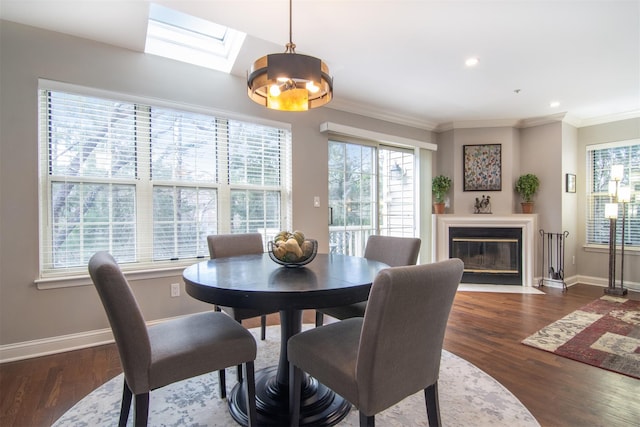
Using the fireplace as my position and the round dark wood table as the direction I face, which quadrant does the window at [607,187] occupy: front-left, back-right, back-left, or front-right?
back-left

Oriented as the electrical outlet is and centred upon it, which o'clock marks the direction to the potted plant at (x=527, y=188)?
The potted plant is roughly at 9 o'clock from the electrical outlet.

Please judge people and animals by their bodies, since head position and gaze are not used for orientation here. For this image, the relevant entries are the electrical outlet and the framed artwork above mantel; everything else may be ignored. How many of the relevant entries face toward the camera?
2

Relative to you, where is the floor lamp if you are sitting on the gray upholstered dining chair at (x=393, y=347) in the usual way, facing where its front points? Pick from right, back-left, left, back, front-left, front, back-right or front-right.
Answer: right

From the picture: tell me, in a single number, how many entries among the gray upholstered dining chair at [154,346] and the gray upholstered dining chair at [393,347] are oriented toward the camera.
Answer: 0

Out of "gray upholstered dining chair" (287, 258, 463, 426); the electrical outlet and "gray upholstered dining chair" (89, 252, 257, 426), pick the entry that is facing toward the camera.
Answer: the electrical outlet

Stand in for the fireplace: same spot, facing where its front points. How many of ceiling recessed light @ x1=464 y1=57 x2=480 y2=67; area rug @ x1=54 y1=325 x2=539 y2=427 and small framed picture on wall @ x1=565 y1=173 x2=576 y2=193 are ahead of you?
2

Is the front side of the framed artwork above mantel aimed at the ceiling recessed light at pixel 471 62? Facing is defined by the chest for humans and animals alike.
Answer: yes

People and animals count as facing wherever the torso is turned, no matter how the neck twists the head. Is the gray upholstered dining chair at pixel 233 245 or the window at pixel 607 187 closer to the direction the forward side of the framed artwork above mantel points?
the gray upholstered dining chair

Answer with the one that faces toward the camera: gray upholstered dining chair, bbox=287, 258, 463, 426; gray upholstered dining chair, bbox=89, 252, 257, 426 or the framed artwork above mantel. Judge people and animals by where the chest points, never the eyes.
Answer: the framed artwork above mantel

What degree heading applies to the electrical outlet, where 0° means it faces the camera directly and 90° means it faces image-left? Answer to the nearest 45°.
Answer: approximately 0°

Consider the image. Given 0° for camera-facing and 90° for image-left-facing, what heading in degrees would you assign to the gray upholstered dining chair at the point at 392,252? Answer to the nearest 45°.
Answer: approximately 45°

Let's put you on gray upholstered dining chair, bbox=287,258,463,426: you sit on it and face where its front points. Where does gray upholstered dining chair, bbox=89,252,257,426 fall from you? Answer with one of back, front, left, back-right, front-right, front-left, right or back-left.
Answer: front-left

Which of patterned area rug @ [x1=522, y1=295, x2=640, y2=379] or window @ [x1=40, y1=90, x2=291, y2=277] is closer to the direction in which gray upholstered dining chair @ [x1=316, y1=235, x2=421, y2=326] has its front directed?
the window

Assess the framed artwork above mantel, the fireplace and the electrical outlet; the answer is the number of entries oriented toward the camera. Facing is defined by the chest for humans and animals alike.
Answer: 3
